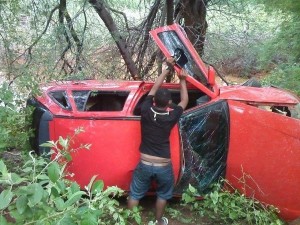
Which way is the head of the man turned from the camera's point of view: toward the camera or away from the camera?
away from the camera

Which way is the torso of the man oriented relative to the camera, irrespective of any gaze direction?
away from the camera
